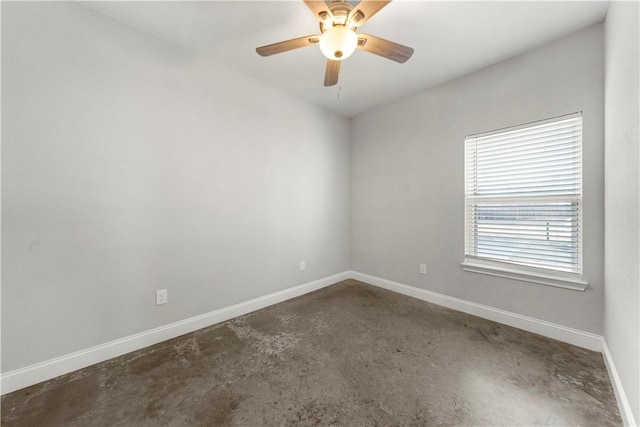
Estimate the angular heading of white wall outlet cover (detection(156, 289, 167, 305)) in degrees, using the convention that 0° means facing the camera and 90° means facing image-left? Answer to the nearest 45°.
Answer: approximately 0°
